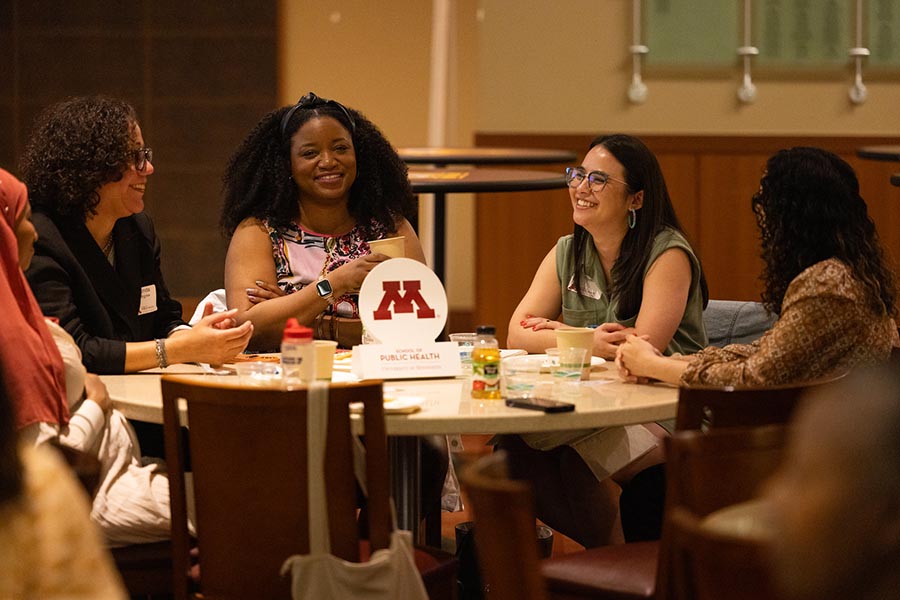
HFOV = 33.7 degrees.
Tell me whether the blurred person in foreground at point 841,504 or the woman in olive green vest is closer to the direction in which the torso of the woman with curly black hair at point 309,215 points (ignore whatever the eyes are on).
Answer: the blurred person in foreground

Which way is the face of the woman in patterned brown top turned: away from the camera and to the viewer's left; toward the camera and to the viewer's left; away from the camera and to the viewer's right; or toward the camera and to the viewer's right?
away from the camera and to the viewer's left

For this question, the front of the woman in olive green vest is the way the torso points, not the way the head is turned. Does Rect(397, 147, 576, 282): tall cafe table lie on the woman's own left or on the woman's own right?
on the woman's own right

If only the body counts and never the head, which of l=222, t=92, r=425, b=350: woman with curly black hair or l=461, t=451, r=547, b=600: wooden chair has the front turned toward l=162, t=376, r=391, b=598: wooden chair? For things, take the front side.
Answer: the woman with curly black hair

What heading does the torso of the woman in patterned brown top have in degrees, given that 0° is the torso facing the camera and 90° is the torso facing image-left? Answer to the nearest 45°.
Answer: approximately 135°

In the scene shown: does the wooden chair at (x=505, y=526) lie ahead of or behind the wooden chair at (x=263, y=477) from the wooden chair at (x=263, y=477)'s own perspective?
behind

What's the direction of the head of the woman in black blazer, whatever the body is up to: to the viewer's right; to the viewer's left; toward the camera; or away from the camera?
to the viewer's right

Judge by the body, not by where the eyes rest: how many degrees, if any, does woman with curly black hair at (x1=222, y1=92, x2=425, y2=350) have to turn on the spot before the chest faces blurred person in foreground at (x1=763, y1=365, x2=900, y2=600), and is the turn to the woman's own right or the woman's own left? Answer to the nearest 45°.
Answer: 0° — they already face them

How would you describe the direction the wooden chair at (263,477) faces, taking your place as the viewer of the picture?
facing away from the viewer

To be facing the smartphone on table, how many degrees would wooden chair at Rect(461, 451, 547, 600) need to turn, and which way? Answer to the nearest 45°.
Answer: approximately 45° to its left
